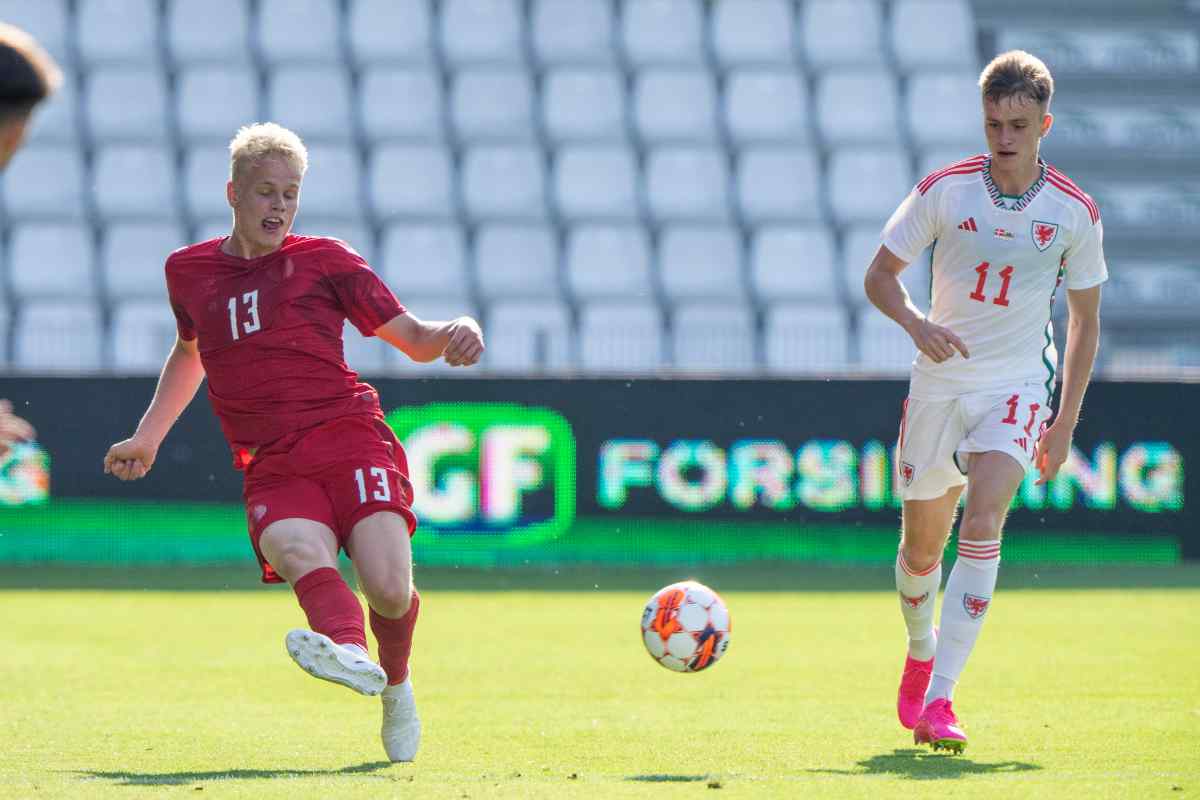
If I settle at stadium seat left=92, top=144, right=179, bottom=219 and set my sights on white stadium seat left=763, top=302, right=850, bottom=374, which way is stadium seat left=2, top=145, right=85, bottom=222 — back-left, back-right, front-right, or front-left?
back-right

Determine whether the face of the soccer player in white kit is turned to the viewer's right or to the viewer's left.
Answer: to the viewer's left

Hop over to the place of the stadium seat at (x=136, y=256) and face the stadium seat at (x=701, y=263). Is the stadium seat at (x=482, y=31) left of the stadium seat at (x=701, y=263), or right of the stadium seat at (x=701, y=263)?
left

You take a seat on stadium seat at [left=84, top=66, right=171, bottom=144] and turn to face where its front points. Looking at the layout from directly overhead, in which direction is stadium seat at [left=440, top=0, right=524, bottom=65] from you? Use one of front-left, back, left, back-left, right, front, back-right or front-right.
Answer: left

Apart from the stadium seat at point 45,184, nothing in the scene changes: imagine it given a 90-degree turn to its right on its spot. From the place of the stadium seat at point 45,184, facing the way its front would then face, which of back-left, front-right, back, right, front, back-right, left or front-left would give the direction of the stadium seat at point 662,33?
back

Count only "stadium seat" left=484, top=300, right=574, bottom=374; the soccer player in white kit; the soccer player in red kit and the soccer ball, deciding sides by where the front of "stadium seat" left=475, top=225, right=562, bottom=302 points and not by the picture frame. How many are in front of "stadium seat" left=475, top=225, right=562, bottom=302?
4

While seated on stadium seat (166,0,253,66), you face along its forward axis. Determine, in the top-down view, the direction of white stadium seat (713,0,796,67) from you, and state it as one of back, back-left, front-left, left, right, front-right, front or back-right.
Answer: left

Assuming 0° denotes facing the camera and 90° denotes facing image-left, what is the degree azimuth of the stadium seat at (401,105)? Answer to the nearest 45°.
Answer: approximately 0°

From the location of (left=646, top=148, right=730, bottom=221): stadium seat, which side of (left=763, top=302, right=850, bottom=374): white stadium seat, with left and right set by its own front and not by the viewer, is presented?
back

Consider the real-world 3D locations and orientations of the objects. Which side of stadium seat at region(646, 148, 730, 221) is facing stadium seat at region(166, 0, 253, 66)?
right

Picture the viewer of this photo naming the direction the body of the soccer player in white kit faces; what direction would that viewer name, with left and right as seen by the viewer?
facing the viewer
